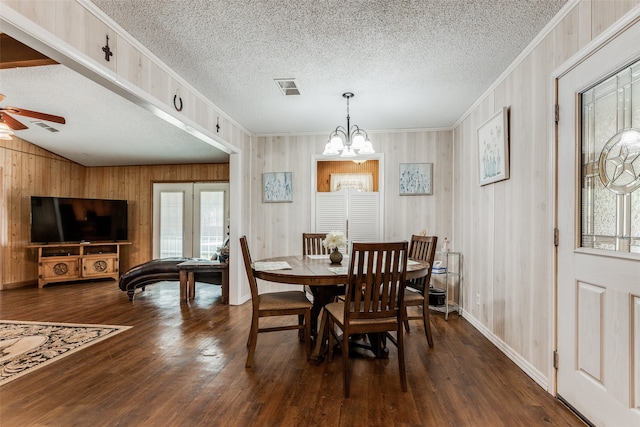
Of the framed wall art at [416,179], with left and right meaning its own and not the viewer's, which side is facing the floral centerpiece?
front

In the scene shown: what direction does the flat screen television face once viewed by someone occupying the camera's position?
facing the viewer and to the right of the viewer

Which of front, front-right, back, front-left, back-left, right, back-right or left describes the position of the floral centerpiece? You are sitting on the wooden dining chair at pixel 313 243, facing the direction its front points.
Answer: front

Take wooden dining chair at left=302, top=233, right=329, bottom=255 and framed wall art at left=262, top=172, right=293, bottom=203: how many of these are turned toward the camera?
2

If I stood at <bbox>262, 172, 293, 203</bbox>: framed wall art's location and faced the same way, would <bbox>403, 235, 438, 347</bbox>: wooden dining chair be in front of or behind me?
in front

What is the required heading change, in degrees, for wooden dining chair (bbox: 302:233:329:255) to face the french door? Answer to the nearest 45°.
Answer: approximately 135° to its right

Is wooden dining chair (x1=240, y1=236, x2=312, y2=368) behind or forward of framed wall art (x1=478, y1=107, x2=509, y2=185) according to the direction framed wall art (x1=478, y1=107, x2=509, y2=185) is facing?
forward

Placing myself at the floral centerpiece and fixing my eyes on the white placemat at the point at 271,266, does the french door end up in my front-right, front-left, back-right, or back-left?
front-right

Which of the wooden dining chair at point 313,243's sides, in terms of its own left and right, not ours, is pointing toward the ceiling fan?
right

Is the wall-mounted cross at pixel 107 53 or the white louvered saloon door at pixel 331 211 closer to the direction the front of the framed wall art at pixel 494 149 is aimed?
the wall-mounted cross

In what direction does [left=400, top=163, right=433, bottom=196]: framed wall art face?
toward the camera

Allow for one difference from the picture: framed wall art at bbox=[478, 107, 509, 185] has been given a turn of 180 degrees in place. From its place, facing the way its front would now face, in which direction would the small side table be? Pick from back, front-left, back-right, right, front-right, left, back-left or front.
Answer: back-left

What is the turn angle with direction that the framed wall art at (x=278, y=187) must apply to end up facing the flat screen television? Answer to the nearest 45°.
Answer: approximately 135° to its right
